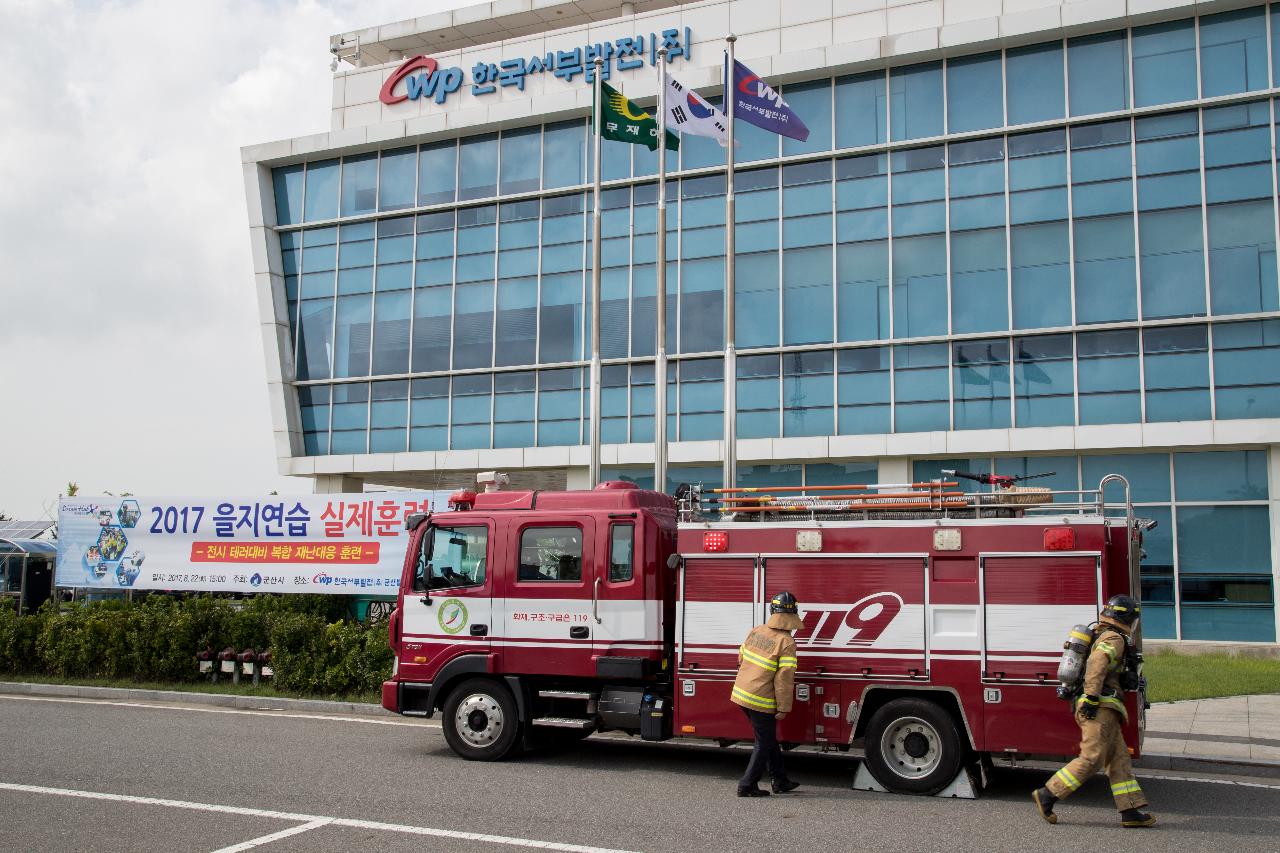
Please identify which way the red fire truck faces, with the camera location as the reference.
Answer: facing to the left of the viewer

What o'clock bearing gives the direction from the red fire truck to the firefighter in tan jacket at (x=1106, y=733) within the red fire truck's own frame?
The firefighter in tan jacket is roughly at 7 o'clock from the red fire truck.

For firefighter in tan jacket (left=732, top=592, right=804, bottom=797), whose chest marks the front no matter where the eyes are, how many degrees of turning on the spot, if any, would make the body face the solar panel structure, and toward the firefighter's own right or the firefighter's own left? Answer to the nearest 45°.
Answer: approximately 90° to the firefighter's own left

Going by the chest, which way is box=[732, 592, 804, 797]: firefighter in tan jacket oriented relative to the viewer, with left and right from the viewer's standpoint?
facing away from the viewer and to the right of the viewer

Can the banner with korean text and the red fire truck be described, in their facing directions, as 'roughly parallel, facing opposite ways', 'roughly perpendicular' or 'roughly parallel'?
roughly perpendicular

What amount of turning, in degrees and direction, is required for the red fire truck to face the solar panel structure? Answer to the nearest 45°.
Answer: approximately 45° to its right

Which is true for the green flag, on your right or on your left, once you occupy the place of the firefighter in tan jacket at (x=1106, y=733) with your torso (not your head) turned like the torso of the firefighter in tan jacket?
on your left

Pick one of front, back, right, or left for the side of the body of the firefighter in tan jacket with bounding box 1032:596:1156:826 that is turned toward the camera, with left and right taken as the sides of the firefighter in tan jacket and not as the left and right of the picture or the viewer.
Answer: right
